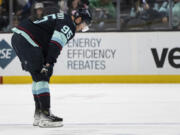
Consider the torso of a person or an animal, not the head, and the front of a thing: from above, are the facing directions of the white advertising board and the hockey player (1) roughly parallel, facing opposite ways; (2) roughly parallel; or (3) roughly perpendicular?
roughly perpendicular

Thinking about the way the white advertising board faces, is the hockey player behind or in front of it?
in front

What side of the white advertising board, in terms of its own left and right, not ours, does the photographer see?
front

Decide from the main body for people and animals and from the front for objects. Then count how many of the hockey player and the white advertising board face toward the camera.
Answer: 1
